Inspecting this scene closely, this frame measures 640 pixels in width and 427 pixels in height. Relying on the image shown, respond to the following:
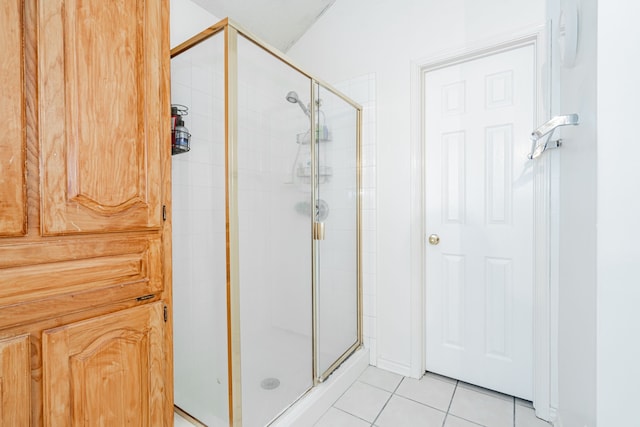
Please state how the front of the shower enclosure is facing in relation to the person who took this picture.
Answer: facing the viewer and to the right of the viewer

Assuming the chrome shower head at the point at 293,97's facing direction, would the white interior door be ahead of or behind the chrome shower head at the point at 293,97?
behind

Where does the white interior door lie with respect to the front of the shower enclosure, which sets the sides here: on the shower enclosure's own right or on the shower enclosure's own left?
on the shower enclosure's own left
